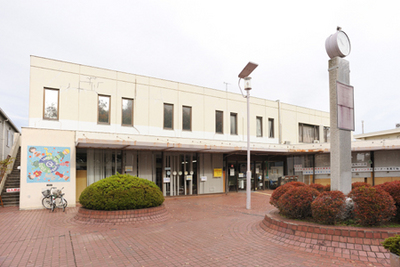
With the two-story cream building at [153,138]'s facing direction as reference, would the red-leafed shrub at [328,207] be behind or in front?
in front

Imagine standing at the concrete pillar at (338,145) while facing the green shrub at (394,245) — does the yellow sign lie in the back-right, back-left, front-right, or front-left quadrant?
back-right

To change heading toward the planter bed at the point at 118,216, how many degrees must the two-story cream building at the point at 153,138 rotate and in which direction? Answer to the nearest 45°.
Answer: approximately 45° to its right

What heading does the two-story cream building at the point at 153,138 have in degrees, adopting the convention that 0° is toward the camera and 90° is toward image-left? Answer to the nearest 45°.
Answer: approximately 315°

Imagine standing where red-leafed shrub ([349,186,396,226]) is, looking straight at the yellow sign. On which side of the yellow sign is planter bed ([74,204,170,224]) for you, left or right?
left

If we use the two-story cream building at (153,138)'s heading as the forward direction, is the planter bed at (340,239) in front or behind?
in front

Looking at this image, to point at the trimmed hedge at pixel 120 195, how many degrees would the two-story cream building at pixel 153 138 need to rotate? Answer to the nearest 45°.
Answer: approximately 45° to its right
